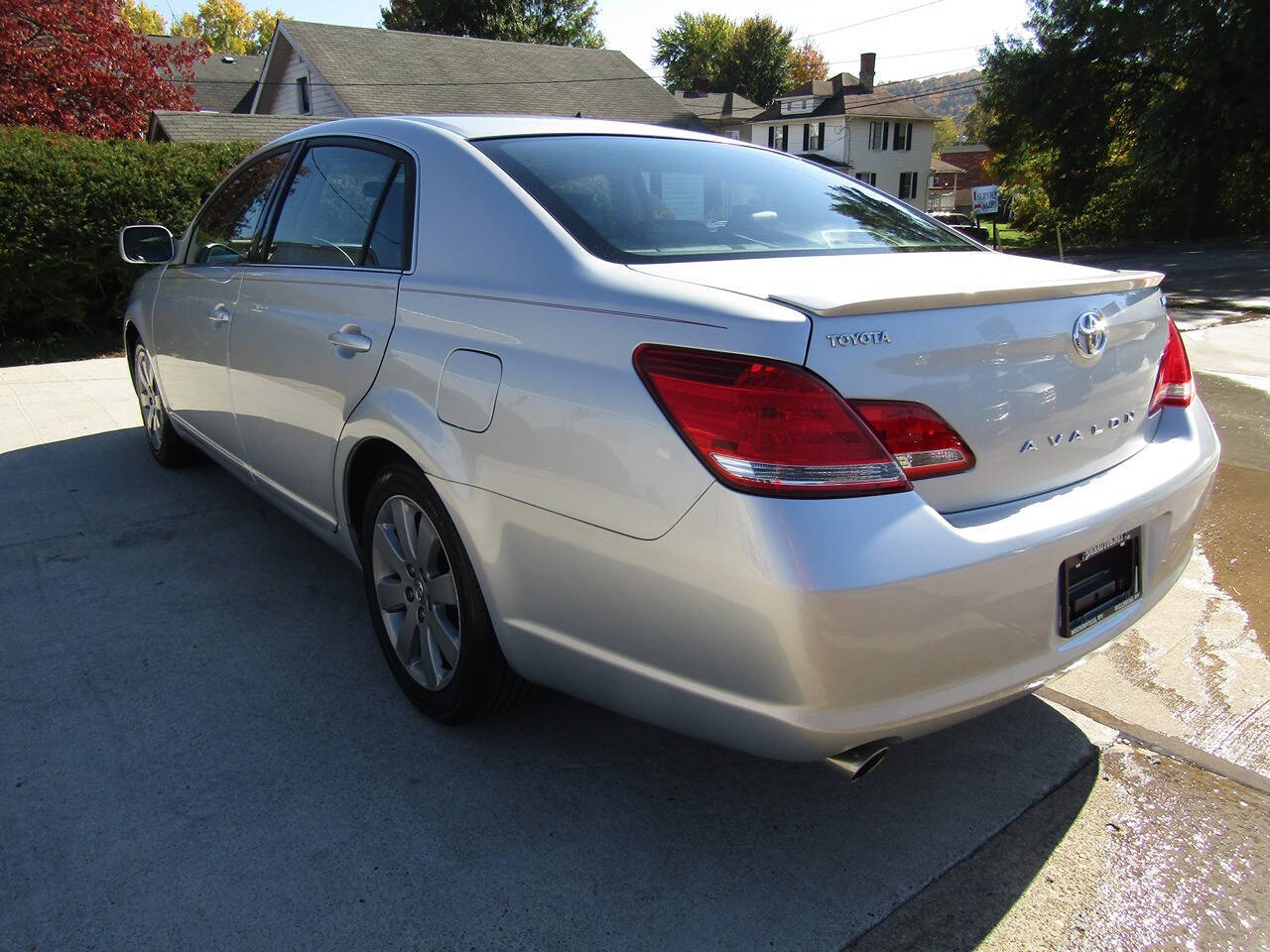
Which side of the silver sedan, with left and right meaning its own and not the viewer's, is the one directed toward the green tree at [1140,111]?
right

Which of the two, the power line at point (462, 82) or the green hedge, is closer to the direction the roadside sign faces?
the green hedge

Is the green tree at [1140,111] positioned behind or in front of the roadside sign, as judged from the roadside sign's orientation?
behind

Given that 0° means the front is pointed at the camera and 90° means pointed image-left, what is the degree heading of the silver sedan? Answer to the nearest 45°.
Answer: approximately 135°

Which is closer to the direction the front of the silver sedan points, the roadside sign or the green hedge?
the green hedge

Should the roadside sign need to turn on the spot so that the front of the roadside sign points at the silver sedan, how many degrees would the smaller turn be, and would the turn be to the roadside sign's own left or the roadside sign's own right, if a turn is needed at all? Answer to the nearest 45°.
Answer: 0° — it already faces it

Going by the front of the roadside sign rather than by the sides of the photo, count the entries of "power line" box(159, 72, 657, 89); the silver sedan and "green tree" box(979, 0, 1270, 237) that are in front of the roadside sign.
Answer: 1

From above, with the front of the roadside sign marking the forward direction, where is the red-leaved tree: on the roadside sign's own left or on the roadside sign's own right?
on the roadside sign's own right

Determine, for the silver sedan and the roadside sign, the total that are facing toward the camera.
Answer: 1

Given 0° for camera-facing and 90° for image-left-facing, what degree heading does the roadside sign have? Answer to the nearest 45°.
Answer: approximately 0°

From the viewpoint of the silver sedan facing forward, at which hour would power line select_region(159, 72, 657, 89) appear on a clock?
The power line is roughly at 1 o'clock from the silver sedan.
